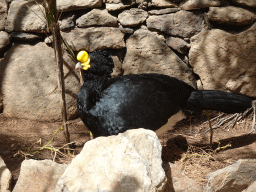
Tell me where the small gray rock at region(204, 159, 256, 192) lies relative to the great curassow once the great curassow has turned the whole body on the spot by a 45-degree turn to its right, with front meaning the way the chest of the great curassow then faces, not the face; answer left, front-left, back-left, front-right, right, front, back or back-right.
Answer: back

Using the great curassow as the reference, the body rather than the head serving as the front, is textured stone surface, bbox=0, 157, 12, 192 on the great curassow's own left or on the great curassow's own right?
on the great curassow's own left

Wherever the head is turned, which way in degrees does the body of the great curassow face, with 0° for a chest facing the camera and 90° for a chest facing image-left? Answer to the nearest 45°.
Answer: approximately 90°

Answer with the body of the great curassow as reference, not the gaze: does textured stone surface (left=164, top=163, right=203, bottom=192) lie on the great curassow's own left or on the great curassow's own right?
on the great curassow's own left

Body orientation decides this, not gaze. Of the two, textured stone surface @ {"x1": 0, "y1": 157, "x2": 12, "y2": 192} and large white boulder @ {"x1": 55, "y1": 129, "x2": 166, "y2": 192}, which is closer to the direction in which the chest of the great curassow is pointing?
the textured stone surface

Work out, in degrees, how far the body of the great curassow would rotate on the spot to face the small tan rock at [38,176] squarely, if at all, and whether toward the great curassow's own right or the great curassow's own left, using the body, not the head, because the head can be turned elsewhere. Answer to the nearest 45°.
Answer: approximately 45° to the great curassow's own left

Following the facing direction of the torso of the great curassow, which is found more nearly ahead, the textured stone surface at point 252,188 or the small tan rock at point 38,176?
the small tan rock

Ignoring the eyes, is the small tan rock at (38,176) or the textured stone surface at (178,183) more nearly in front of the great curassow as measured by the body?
the small tan rock
